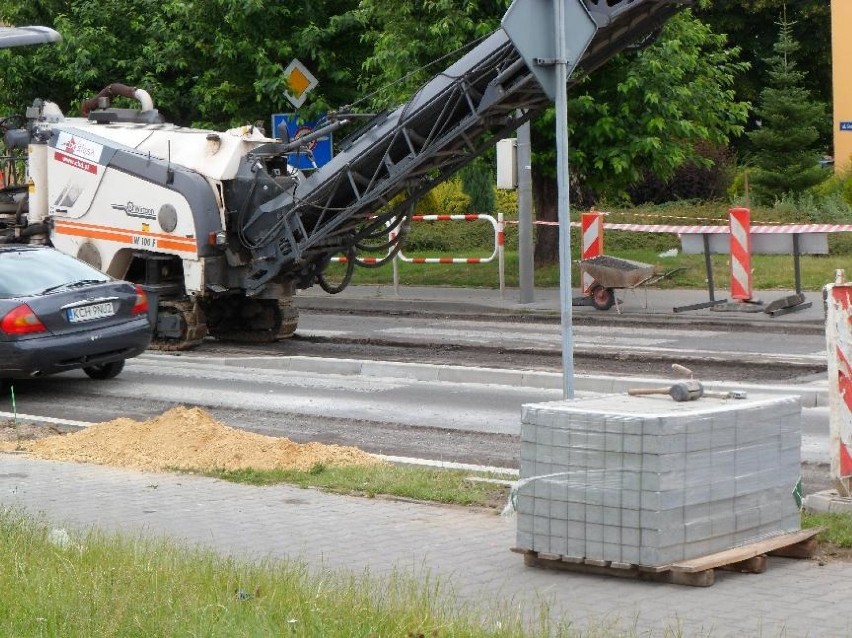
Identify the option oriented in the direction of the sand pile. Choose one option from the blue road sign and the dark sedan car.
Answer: the blue road sign

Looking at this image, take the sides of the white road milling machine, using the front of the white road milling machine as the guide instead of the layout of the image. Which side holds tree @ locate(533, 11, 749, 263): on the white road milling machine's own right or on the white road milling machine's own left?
on the white road milling machine's own left

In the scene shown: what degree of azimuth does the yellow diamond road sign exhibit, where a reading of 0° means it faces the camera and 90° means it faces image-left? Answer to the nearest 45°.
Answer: approximately 0°

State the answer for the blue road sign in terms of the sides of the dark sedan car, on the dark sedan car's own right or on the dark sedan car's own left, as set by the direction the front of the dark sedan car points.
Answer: on the dark sedan car's own right

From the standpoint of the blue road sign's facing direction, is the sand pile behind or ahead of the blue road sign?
ahead

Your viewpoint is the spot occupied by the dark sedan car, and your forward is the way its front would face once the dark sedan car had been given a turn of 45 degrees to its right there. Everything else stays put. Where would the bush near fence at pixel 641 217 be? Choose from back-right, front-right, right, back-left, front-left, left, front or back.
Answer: front-right

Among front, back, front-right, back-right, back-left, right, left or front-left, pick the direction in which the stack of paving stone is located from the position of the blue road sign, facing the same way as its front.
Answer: front

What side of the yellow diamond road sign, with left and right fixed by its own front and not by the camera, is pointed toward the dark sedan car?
front

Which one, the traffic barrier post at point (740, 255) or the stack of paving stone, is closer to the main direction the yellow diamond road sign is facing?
the stack of paving stone

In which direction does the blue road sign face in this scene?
toward the camera

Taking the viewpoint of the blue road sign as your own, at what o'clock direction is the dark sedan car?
The dark sedan car is roughly at 1 o'clock from the blue road sign.

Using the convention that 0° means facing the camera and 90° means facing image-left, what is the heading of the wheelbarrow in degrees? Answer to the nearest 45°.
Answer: approximately 90°

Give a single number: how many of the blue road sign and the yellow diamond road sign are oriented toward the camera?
2

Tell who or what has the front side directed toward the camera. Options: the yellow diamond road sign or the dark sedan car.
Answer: the yellow diamond road sign

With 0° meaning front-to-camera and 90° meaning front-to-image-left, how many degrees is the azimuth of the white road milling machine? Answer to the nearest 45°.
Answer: approximately 315°
